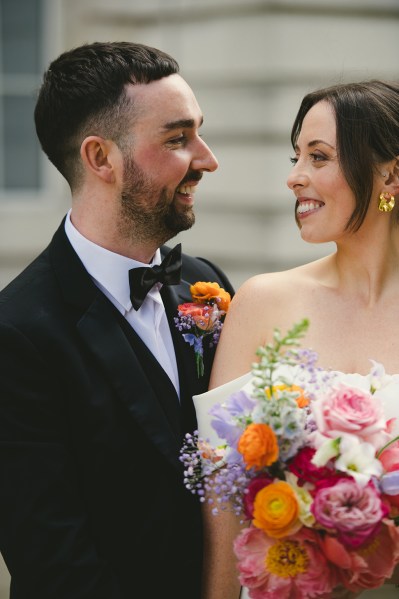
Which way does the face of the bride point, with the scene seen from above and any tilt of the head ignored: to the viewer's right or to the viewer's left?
to the viewer's left

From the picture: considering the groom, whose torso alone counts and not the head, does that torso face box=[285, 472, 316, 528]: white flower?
yes

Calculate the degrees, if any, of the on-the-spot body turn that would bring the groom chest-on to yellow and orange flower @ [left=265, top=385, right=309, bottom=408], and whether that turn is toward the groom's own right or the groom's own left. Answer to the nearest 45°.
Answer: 0° — they already face it

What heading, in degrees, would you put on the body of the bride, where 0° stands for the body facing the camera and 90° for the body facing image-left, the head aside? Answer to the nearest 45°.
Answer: approximately 0°

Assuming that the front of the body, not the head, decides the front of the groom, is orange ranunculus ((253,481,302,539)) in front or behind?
in front

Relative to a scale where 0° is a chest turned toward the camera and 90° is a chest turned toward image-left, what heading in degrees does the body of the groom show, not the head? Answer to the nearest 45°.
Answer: approximately 315°

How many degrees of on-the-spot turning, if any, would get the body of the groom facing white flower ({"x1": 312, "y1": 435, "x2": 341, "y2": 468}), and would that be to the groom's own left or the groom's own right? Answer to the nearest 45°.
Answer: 0° — they already face it
